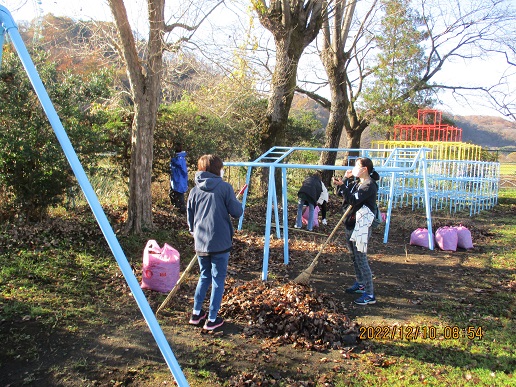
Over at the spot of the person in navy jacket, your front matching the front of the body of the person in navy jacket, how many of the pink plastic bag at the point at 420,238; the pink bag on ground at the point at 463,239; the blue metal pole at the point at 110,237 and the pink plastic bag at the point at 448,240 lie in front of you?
3

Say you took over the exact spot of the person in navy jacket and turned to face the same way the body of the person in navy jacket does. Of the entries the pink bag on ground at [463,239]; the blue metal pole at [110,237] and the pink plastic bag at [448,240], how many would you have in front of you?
2

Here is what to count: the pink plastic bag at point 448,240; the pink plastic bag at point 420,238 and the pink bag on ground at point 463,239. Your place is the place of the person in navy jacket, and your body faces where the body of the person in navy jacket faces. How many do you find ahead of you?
3

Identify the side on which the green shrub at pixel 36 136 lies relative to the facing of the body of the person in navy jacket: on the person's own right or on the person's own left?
on the person's own left

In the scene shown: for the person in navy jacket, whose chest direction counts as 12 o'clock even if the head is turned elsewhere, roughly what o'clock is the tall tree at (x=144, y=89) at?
The tall tree is roughly at 10 o'clock from the person in navy jacket.

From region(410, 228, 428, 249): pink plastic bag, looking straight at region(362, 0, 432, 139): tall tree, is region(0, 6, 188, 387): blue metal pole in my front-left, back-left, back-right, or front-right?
back-left

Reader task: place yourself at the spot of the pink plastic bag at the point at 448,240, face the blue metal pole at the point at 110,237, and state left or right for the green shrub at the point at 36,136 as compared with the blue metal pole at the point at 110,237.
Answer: right

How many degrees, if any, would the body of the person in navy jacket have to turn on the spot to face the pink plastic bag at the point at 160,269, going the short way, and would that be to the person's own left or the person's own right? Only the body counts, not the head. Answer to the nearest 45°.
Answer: approximately 90° to the person's own left

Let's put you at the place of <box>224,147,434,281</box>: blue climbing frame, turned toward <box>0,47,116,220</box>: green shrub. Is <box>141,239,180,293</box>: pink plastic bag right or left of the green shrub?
left

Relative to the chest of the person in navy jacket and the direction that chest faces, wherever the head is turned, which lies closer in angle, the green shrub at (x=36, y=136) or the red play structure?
the red play structure

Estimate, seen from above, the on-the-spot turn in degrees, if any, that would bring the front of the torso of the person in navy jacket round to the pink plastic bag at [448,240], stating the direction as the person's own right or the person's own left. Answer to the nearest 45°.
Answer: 0° — they already face it

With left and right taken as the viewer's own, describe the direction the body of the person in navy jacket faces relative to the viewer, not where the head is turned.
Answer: facing away from the viewer and to the right of the viewer
